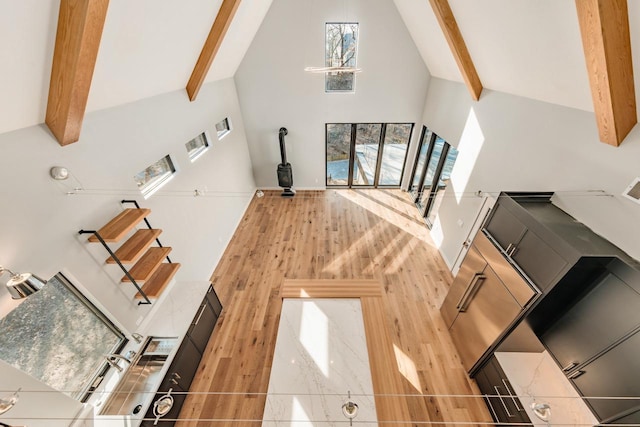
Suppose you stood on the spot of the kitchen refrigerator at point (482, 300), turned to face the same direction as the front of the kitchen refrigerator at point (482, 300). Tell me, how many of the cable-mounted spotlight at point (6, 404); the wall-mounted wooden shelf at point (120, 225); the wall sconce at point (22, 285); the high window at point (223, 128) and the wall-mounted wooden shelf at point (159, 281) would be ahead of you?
5

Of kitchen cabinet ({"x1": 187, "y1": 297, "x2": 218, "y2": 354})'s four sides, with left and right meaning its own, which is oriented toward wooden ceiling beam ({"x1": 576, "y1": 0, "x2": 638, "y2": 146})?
front

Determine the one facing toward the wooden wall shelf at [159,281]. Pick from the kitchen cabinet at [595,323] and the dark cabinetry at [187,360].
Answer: the kitchen cabinet

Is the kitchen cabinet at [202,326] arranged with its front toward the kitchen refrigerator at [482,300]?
yes

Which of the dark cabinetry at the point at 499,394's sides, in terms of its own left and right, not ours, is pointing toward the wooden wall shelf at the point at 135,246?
front

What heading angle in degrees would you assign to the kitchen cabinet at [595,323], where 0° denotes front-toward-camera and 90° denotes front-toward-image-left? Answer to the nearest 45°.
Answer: approximately 45°

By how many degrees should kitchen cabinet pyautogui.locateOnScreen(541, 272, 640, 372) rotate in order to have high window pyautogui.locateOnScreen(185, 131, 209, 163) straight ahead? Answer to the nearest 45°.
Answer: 0° — it already faces it

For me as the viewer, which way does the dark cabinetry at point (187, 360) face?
facing the viewer and to the right of the viewer
